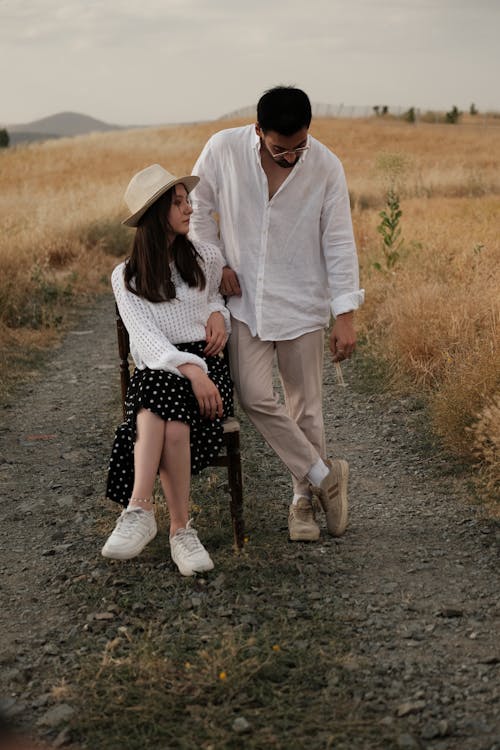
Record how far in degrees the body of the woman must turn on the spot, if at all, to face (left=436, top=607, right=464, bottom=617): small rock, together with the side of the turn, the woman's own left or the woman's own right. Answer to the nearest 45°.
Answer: approximately 45° to the woman's own left

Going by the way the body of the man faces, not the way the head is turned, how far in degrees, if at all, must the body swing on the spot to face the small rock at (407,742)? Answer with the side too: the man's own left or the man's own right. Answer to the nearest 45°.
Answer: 0° — they already face it

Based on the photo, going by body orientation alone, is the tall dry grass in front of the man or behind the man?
behind

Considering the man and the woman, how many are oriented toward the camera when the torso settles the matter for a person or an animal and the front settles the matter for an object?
2

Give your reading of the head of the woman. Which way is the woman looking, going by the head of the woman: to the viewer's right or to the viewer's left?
to the viewer's right

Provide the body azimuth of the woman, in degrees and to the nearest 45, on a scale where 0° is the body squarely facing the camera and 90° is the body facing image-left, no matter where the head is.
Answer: approximately 0°

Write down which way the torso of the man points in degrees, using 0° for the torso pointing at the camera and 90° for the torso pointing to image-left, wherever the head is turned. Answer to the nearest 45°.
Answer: approximately 0°

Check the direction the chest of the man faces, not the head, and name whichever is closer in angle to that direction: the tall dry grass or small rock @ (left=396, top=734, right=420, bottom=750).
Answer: the small rock
